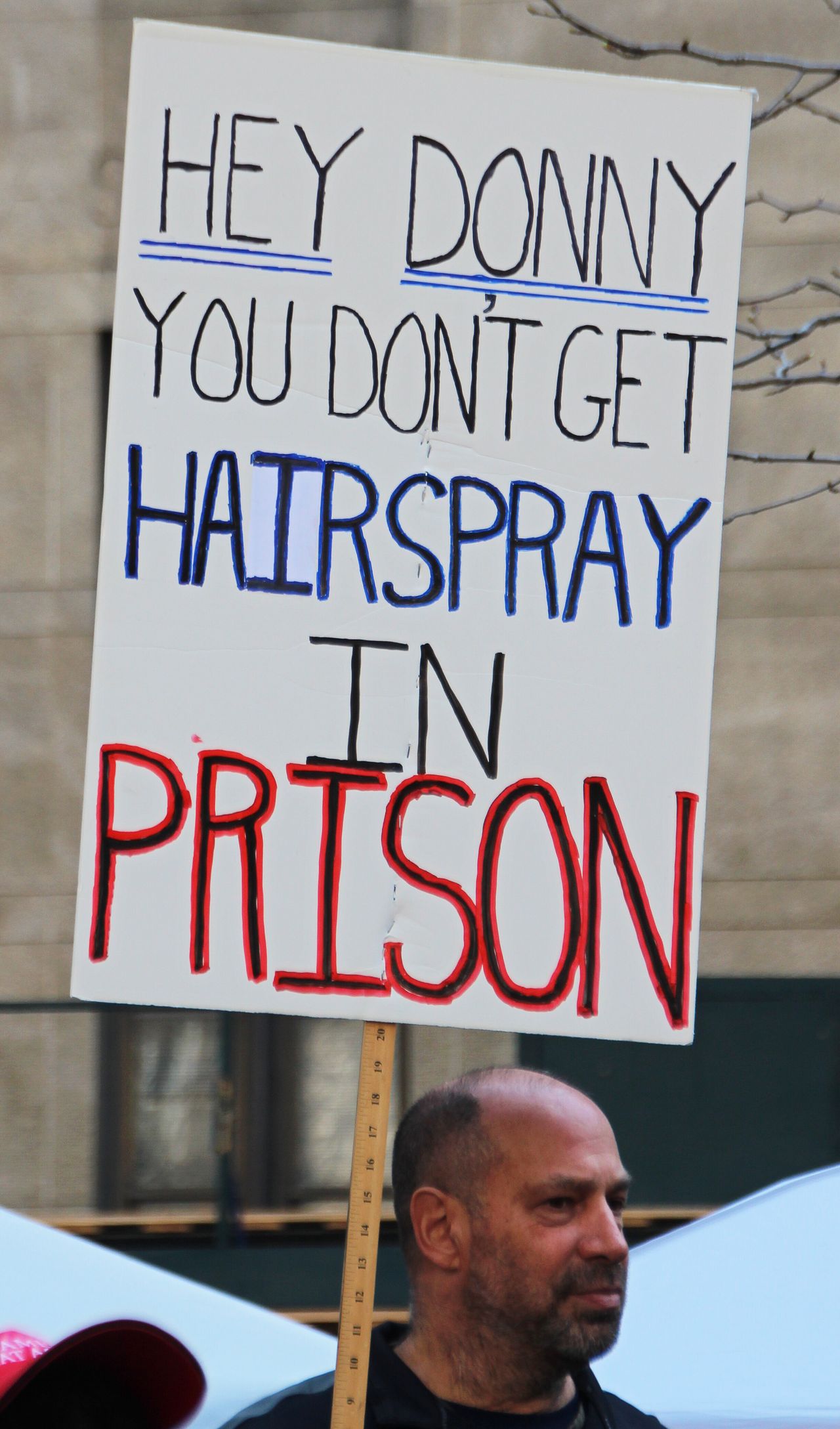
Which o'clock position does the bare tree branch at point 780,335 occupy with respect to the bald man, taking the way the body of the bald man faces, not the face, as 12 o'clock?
The bare tree branch is roughly at 8 o'clock from the bald man.

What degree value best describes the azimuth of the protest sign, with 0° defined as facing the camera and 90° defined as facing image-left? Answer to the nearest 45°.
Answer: approximately 0°

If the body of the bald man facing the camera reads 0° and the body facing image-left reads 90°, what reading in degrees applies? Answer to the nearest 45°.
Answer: approximately 315°
